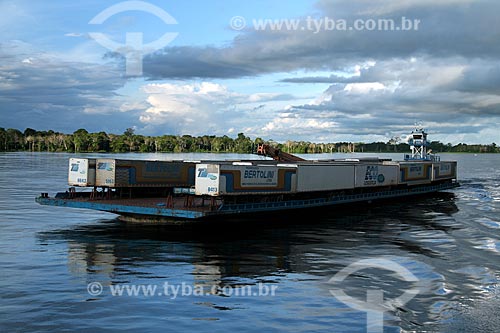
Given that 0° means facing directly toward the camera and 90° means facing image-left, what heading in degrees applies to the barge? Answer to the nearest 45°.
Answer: approximately 45°
